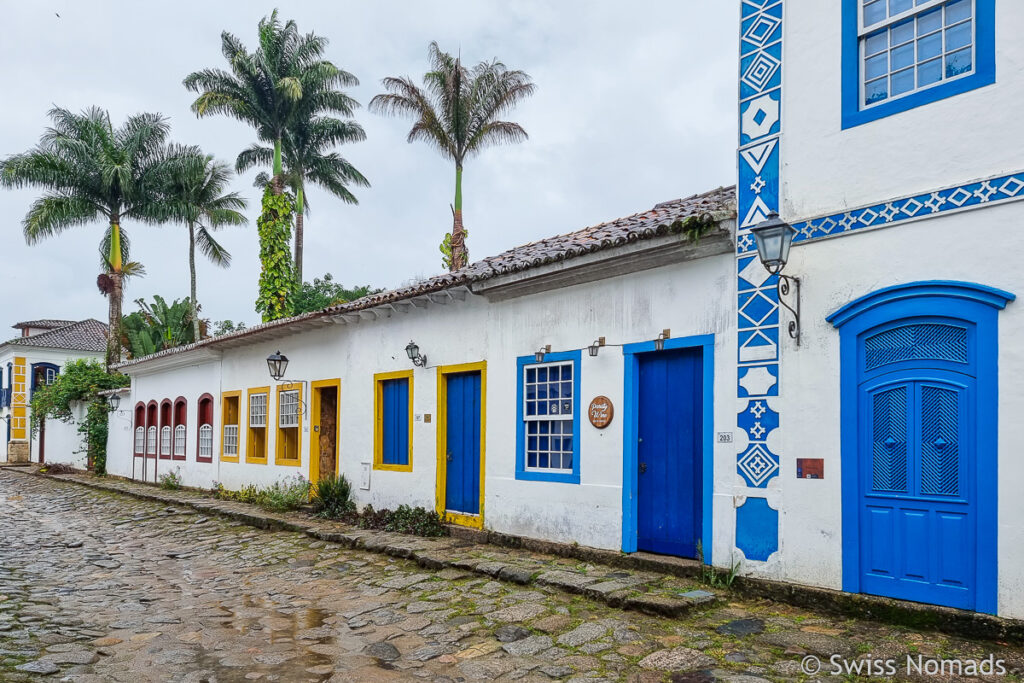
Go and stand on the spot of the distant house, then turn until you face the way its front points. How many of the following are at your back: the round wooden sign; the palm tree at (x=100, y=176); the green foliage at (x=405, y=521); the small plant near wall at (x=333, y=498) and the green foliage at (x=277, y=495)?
0

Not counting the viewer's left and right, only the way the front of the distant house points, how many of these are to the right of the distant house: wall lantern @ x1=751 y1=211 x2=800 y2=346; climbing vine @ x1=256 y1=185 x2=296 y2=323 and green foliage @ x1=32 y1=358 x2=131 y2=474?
0

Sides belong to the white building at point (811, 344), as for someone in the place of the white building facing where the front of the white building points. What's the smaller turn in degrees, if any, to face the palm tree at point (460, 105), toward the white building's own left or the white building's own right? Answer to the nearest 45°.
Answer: approximately 135° to the white building's own right

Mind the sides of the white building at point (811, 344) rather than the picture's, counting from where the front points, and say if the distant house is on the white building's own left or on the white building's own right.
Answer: on the white building's own right

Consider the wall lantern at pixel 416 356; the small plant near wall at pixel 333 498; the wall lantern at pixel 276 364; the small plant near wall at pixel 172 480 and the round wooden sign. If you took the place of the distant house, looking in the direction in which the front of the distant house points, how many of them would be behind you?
0

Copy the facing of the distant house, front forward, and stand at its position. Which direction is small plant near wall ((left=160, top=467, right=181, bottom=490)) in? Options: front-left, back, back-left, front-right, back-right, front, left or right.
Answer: front-left

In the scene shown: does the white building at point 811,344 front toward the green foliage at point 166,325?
no

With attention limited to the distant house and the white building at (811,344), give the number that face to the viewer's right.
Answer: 0

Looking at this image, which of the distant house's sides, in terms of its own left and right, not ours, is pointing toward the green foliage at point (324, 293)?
left

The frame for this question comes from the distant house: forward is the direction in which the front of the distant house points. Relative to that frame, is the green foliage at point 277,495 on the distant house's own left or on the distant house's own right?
on the distant house's own left

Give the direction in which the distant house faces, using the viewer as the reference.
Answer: facing the viewer and to the left of the viewer

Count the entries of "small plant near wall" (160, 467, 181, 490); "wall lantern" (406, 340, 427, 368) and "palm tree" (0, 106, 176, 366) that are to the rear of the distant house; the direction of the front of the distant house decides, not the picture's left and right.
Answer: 0

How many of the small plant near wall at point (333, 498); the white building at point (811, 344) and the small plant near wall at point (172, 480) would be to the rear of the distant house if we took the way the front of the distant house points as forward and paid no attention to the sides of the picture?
0

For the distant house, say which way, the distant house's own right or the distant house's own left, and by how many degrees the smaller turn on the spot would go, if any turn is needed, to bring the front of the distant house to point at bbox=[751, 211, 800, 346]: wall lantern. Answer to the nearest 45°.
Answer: approximately 45° to the distant house's own left

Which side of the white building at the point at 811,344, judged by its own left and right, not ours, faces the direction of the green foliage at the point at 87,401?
right

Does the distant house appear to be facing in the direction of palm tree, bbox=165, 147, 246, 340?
no
